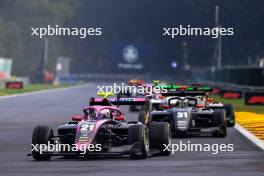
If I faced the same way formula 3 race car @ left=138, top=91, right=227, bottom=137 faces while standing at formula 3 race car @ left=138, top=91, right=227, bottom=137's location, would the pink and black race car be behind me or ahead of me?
ahead

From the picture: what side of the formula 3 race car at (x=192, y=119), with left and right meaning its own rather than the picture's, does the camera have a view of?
front
